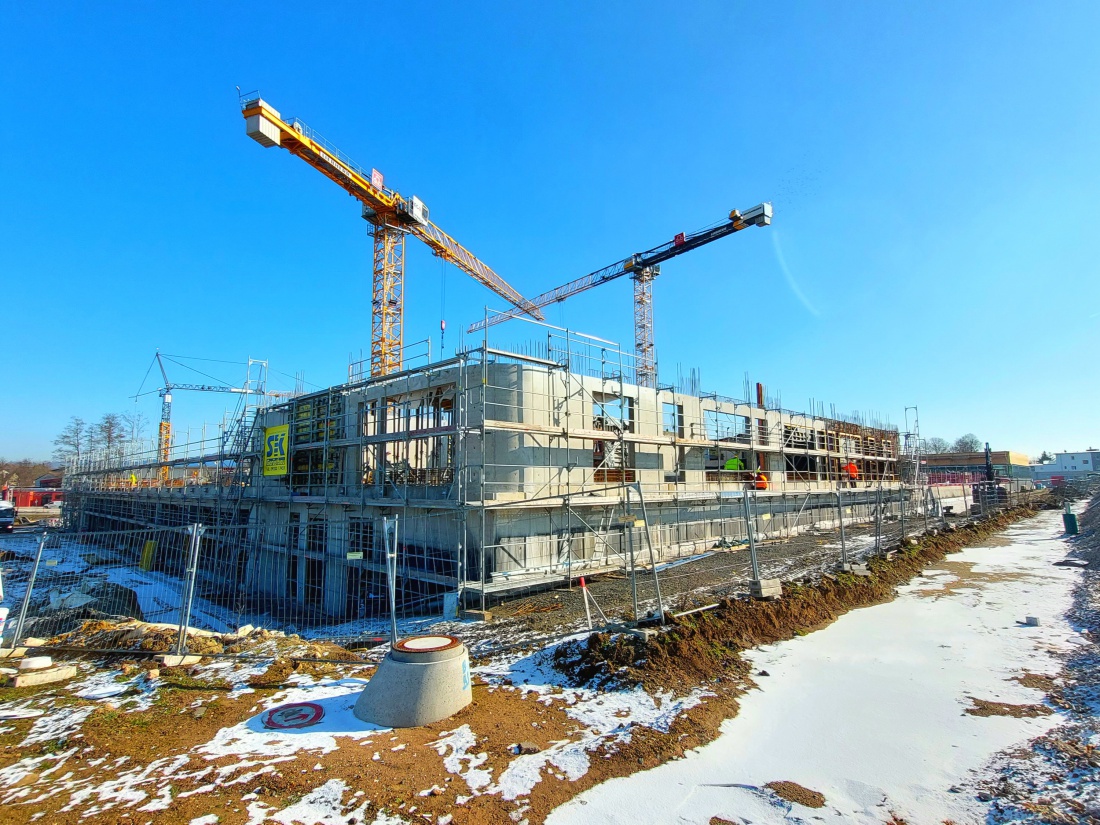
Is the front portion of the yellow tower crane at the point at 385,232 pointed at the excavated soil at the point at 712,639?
no

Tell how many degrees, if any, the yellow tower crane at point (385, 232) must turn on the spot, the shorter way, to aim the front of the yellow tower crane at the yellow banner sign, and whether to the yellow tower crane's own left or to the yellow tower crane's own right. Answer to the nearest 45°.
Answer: approximately 135° to the yellow tower crane's own right

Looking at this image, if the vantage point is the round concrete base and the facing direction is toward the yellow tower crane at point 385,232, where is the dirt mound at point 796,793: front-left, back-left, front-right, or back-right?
back-right

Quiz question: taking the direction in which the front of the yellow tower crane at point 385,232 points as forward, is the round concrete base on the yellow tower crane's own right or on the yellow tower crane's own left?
on the yellow tower crane's own right

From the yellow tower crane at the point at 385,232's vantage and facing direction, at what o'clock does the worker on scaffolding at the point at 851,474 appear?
The worker on scaffolding is roughly at 2 o'clock from the yellow tower crane.

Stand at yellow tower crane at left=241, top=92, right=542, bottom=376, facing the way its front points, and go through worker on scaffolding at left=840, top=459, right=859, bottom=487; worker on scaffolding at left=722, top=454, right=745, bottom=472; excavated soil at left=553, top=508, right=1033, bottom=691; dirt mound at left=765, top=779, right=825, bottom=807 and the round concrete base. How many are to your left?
0

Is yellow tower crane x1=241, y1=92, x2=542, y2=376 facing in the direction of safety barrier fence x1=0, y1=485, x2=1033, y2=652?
no

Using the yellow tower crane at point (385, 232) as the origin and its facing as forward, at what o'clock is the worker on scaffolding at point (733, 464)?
The worker on scaffolding is roughly at 3 o'clock from the yellow tower crane.

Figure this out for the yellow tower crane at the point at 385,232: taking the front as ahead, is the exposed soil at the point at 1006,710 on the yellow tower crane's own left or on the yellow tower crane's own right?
on the yellow tower crane's own right

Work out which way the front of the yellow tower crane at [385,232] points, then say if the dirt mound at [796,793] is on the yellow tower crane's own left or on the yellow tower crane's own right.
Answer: on the yellow tower crane's own right

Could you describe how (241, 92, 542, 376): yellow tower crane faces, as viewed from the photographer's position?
facing away from the viewer and to the right of the viewer
